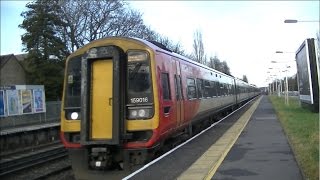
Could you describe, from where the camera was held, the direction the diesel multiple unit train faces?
facing the viewer and to the left of the viewer

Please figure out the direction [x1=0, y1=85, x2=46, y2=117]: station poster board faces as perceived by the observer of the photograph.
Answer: facing the viewer and to the right of the viewer

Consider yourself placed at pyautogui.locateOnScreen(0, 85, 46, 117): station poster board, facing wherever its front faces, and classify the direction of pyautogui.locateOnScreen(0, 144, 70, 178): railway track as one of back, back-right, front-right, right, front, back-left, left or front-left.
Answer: front-right
